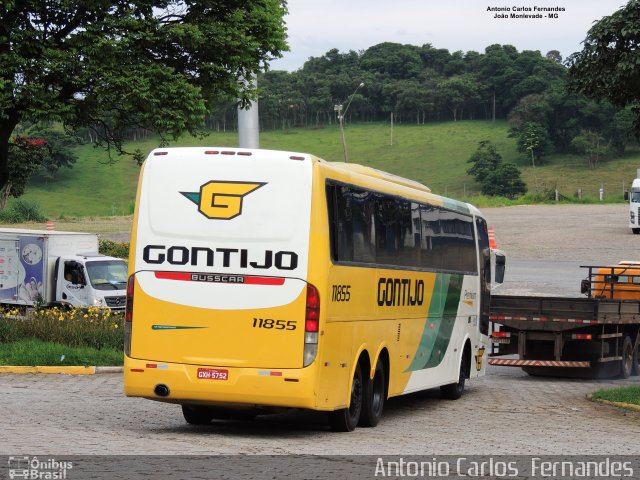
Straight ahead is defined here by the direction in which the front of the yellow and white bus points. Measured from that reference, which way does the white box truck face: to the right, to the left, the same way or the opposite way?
to the right

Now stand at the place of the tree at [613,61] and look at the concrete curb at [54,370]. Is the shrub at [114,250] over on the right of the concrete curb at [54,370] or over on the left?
right

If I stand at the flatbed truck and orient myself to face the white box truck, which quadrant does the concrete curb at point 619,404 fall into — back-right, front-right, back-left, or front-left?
back-left

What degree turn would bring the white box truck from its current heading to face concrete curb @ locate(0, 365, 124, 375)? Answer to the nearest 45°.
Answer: approximately 45° to its right

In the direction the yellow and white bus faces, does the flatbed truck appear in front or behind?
in front

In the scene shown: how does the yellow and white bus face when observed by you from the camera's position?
facing away from the viewer and to the right of the viewer

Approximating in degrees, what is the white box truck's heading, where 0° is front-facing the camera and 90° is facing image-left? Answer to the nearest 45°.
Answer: approximately 315°

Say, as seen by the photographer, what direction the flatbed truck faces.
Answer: facing away from the viewer and to the right of the viewer

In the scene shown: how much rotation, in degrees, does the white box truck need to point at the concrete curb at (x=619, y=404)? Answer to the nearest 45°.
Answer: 0° — it already faces it

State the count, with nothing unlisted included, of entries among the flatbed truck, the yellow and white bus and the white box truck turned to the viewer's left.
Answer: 0

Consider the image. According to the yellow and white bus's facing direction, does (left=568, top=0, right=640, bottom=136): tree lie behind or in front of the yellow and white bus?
in front

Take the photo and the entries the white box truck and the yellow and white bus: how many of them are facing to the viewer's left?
0

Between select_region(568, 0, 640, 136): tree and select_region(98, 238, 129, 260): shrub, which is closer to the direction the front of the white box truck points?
the tree

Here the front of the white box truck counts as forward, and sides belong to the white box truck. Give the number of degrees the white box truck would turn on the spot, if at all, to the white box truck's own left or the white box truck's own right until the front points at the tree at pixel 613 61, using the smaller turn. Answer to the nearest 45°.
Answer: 0° — it already faces it

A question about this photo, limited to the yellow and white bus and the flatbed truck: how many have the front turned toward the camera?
0
